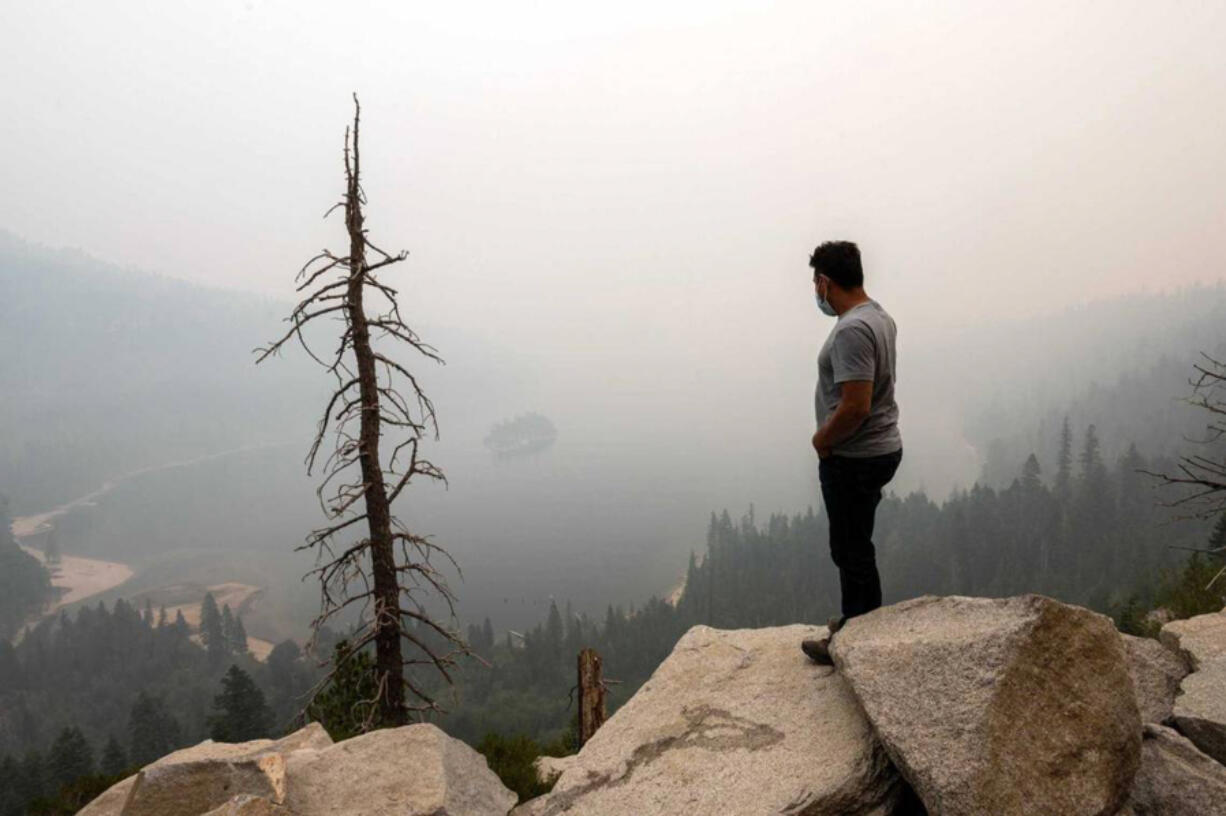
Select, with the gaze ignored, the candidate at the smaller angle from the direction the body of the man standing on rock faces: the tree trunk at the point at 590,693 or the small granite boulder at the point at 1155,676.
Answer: the tree trunk

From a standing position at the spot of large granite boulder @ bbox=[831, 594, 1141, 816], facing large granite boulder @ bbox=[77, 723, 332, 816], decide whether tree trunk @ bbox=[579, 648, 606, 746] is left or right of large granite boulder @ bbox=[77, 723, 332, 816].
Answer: right

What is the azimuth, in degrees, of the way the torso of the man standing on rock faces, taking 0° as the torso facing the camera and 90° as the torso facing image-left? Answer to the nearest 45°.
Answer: approximately 90°

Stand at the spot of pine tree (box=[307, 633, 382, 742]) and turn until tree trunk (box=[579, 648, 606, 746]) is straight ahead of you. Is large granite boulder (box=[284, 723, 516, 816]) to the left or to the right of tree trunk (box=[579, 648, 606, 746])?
right
